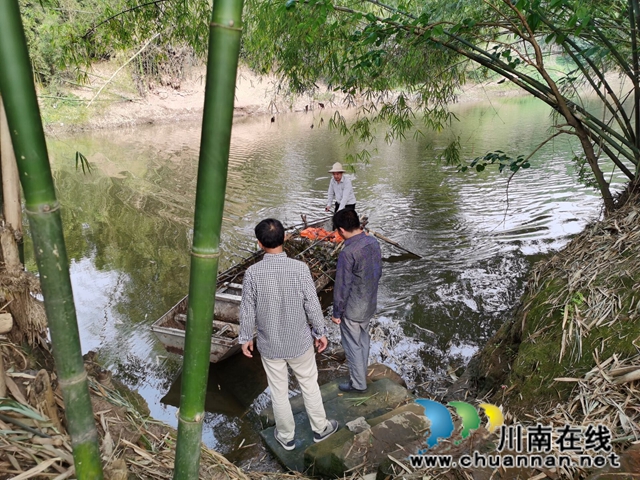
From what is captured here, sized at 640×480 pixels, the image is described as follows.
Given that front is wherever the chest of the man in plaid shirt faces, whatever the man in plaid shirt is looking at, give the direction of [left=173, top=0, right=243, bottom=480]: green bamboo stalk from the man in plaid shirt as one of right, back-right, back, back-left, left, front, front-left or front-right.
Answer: back

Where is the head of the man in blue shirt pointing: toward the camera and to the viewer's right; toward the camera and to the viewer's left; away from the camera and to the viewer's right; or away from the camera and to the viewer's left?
away from the camera and to the viewer's left

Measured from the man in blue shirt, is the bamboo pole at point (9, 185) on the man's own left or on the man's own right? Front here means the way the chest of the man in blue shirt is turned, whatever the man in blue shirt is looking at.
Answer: on the man's own left

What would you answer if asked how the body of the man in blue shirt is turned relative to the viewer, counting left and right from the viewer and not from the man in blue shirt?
facing away from the viewer and to the left of the viewer

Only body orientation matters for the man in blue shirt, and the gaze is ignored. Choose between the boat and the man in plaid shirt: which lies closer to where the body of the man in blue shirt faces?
the boat

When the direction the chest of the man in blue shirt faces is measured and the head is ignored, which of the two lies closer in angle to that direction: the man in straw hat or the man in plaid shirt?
the man in straw hat

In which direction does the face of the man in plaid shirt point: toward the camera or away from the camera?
away from the camera

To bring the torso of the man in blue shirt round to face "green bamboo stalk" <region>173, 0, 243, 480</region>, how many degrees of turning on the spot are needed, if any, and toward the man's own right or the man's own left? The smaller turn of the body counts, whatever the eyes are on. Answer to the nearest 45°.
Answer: approximately 135° to the man's own left

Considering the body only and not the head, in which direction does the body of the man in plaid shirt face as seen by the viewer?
away from the camera
